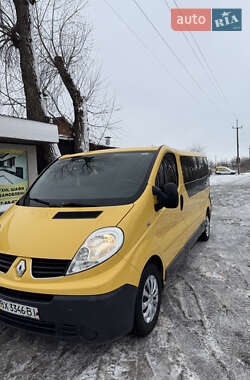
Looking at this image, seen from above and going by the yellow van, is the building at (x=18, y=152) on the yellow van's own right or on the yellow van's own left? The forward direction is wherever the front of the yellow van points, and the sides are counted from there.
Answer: on the yellow van's own right

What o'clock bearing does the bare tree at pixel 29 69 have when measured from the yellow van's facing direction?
The bare tree is roughly at 4 o'clock from the yellow van.

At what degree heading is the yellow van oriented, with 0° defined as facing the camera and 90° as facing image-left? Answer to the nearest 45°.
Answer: approximately 45°
